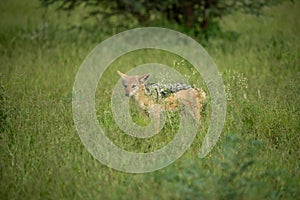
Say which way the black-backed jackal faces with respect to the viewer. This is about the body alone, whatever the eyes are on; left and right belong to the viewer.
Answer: facing to the left of the viewer
